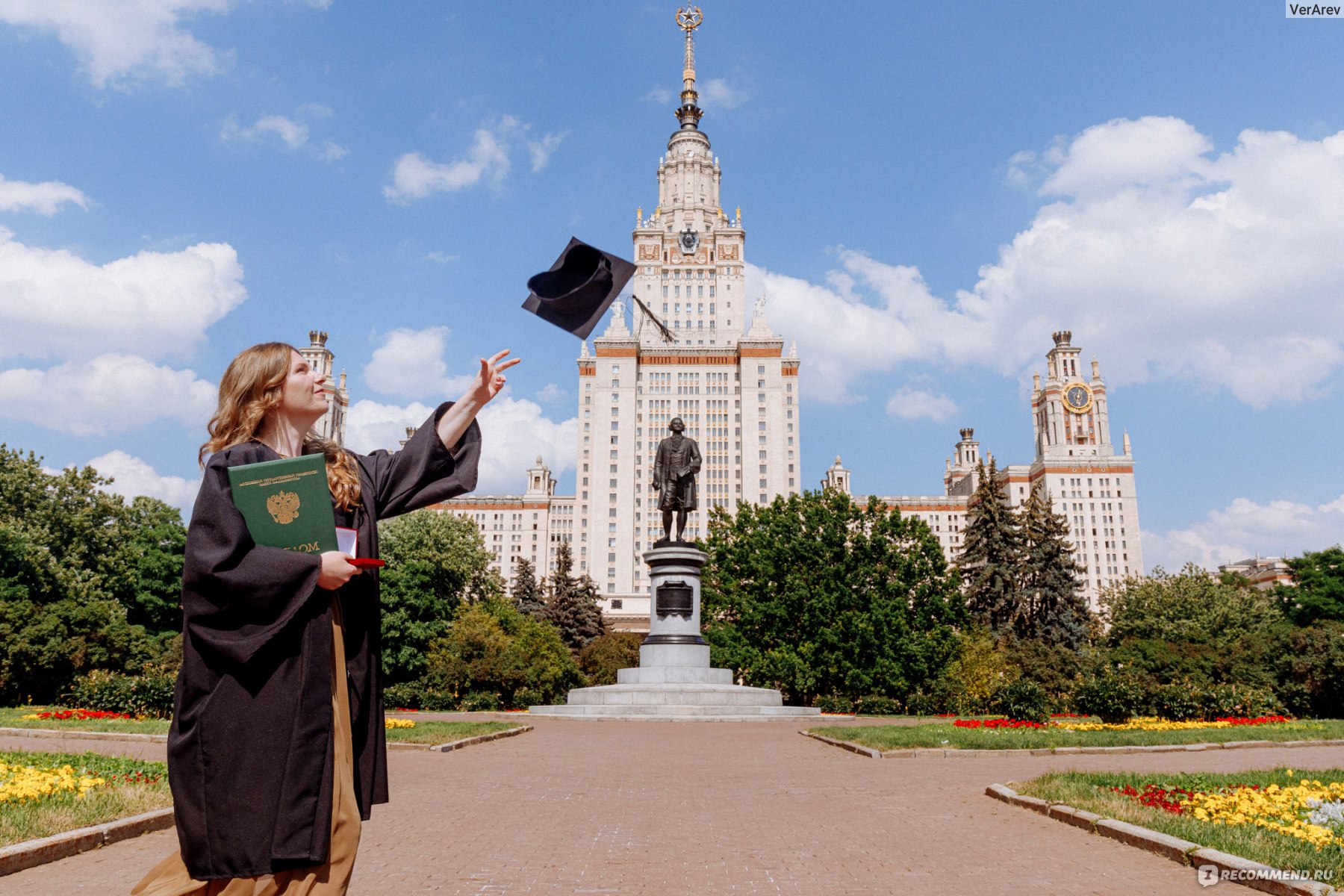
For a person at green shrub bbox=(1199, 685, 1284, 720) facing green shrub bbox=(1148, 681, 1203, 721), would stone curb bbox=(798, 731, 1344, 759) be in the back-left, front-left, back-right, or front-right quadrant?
front-left

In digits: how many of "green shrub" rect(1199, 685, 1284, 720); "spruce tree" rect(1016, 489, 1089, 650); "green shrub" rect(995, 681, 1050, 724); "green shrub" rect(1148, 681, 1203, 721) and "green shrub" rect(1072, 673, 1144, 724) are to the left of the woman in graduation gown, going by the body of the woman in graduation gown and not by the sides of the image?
5

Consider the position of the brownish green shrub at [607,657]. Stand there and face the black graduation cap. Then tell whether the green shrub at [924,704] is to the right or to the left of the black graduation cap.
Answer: left

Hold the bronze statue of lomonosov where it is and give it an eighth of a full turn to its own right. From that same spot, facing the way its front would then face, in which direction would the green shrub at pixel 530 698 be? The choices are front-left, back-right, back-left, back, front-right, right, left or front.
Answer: right

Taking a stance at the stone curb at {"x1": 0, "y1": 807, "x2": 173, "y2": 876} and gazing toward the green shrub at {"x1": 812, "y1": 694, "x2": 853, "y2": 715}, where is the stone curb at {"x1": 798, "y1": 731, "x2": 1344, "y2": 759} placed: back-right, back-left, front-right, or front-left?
front-right

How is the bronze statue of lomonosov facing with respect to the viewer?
toward the camera

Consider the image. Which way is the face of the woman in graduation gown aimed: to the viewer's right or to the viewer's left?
to the viewer's right

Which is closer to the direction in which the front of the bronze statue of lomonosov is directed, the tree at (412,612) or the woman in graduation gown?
the woman in graduation gown

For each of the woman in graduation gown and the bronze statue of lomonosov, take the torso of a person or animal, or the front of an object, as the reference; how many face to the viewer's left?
0

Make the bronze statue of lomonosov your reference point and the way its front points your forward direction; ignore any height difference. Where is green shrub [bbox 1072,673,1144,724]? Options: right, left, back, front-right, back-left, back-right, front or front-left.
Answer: front-left

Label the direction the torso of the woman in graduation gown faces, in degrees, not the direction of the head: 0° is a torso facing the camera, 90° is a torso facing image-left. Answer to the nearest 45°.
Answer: approximately 315°

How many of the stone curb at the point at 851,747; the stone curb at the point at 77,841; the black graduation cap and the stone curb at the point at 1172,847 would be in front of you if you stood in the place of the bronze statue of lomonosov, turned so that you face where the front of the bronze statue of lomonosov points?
4

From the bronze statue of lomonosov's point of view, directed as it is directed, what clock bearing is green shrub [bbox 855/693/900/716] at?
The green shrub is roughly at 8 o'clock from the bronze statue of lomonosov.
